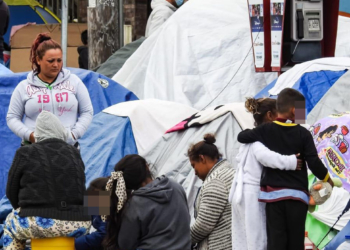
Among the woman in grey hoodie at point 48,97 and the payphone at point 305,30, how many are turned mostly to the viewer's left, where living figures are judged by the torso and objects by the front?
0

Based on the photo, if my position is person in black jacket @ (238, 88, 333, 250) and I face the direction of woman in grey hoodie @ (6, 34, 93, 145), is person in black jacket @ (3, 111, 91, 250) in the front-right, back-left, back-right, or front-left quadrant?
front-left

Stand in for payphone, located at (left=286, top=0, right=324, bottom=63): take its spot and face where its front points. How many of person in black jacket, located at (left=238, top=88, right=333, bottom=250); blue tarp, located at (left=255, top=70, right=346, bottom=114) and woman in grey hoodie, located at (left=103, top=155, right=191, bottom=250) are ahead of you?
3

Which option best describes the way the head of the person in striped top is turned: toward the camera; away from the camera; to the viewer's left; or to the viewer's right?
to the viewer's left

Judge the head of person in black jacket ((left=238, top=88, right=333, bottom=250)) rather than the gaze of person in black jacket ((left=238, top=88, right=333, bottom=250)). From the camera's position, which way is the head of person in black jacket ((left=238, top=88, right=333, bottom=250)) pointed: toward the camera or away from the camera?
away from the camera

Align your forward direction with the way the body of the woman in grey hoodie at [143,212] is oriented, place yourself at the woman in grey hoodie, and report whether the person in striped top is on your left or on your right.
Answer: on your right

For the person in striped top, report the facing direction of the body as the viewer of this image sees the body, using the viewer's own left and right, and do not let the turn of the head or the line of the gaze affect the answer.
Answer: facing to the left of the viewer

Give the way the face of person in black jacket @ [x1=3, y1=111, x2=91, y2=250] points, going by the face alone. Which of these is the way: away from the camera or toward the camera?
away from the camera

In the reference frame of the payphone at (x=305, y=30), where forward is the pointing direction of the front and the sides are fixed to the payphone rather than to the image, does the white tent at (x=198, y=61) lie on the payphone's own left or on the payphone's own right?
on the payphone's own right

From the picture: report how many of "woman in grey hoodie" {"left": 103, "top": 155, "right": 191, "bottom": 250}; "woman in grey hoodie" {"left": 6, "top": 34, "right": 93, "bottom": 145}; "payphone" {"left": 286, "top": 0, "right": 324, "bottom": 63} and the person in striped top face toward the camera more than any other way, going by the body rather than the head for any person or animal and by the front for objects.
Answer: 2

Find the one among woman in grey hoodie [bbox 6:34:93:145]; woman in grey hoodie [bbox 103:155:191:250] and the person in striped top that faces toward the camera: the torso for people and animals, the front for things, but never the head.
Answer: woman in grey hoodie [bbox 6:34:93:145]

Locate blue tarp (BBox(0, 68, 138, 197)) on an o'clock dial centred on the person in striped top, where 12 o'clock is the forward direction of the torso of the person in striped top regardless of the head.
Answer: The blue tarp is roughly at 2 o'clock from the person in striped top.
